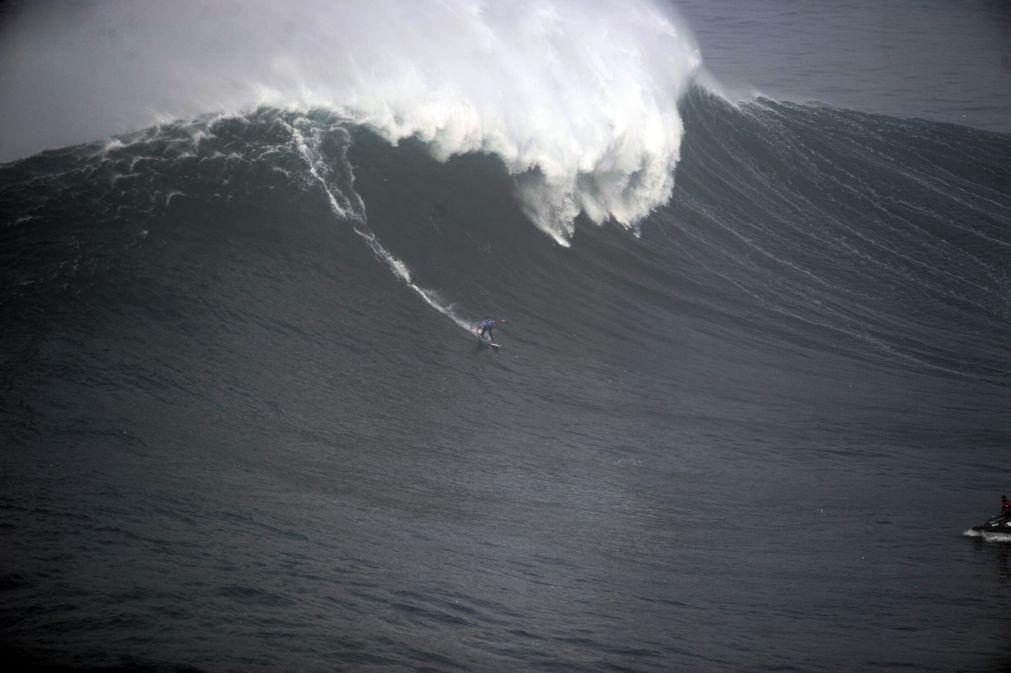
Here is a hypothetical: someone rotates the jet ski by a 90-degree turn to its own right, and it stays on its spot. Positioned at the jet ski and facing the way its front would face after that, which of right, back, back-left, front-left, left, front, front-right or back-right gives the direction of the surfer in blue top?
front-left
